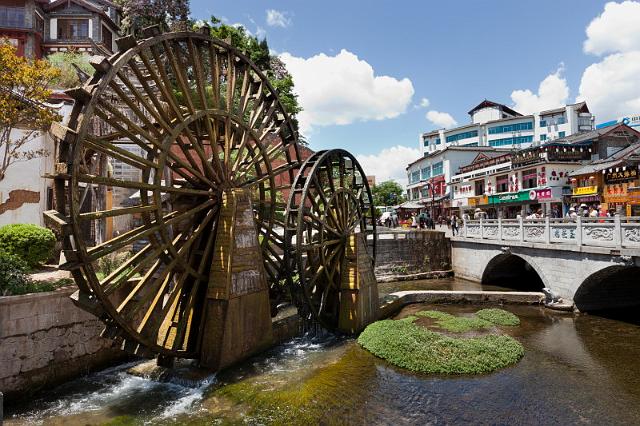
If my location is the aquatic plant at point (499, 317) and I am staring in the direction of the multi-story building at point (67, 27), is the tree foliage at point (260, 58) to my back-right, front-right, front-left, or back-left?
front-right

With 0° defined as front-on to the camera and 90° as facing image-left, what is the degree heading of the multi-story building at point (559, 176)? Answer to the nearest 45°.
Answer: approximately 45°

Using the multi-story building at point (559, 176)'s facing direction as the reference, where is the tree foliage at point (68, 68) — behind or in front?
in front

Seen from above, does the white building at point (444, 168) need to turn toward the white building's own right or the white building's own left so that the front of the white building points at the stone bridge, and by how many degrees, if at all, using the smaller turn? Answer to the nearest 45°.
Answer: approximately 45° to the white building's own left

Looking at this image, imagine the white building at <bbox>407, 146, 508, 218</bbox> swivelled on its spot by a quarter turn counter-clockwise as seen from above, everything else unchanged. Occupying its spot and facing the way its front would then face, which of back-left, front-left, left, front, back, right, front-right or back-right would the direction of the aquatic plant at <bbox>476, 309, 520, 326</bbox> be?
front-right

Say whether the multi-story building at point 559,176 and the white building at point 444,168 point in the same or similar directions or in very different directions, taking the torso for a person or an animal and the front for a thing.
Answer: same or similar directions

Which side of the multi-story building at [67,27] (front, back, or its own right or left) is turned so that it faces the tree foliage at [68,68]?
front

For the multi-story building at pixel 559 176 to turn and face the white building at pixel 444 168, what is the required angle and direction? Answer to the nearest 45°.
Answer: approximately 90° to its right

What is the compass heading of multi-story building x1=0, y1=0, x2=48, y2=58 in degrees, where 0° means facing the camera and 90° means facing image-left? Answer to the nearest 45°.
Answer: approximately 0°

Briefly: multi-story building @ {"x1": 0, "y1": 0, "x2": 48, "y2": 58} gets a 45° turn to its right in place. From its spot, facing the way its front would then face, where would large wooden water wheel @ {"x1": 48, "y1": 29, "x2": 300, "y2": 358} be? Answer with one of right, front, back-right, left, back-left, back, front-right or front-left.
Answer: front-left

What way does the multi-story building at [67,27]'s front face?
toward the camera

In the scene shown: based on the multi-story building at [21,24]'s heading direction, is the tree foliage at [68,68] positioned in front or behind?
in front

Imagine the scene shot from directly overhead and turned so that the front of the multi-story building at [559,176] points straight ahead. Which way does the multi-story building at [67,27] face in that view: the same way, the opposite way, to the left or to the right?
to the left
